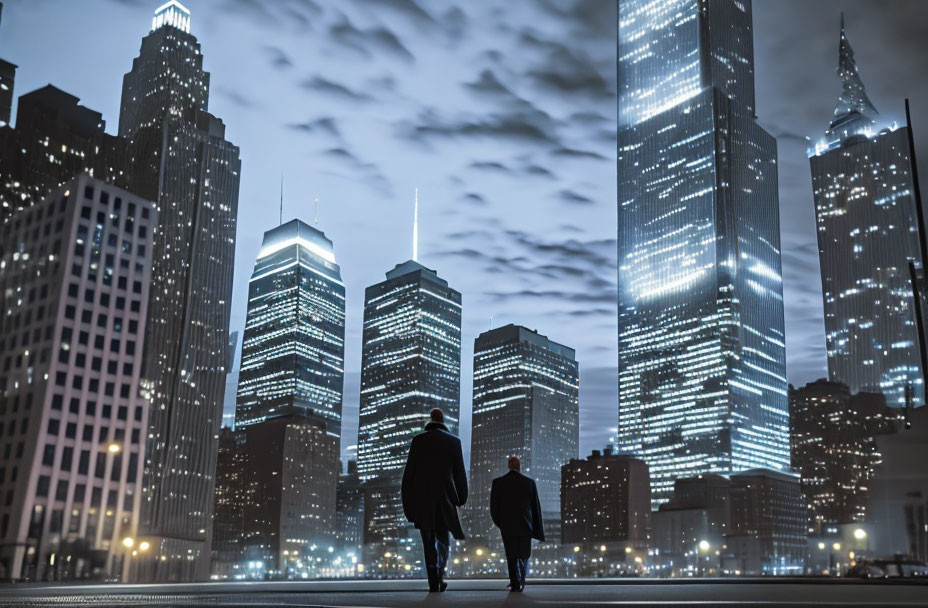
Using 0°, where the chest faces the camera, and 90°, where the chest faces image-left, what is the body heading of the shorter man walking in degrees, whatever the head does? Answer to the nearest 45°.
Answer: approximately 180°

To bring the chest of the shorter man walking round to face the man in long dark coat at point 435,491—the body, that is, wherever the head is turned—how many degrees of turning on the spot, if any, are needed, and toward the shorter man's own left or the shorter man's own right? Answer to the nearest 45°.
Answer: approximately 135° to the shorter man's own left

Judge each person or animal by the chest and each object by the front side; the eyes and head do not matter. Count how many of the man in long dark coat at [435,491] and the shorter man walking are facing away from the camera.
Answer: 2

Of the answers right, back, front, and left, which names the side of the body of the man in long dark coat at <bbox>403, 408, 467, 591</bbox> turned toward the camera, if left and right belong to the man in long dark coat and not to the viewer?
back
